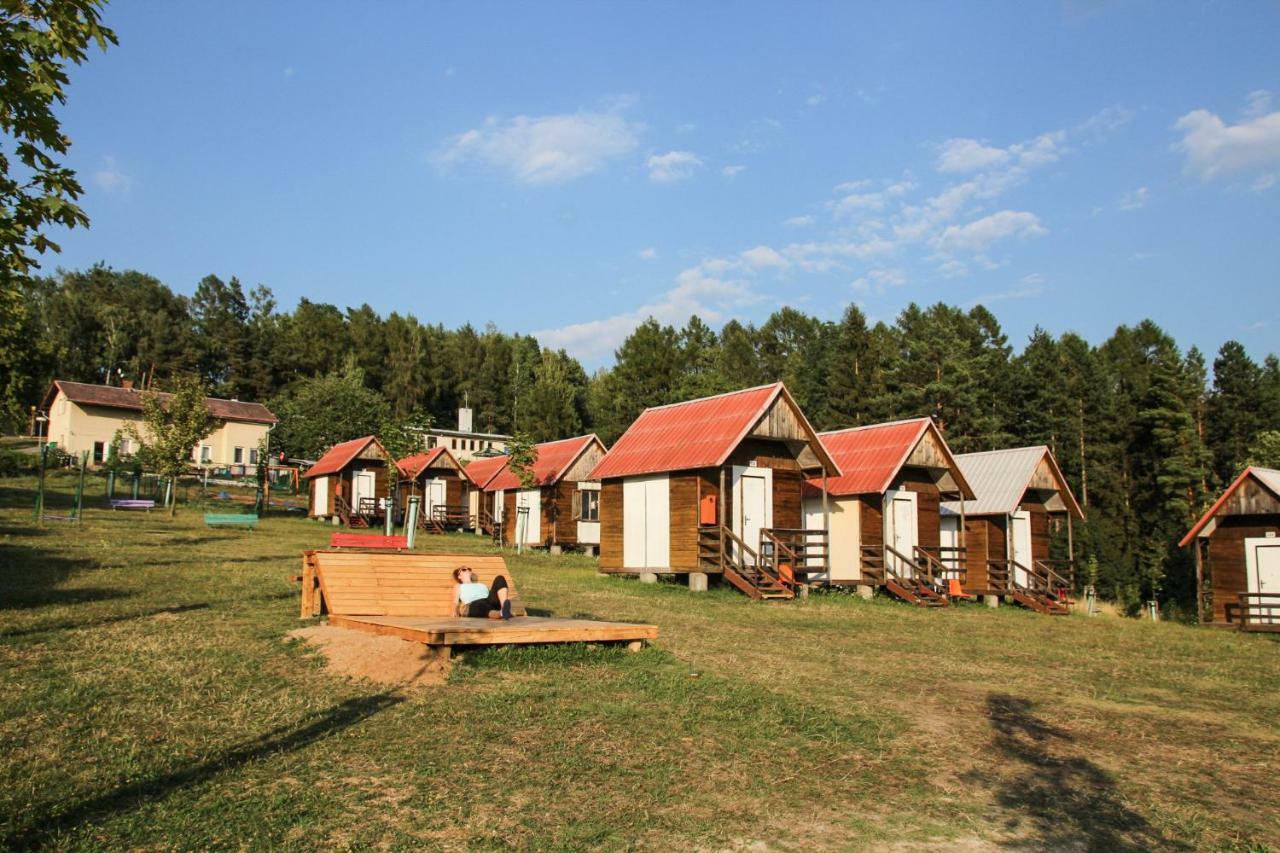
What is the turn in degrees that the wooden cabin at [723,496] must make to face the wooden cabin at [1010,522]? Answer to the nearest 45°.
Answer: approximately 90° to its left

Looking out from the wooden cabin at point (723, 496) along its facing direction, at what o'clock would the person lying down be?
The person lying down is roughly at 2 o'clock from the wooden cabin.

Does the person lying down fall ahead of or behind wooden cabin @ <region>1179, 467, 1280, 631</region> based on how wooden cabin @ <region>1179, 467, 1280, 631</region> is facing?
ahead

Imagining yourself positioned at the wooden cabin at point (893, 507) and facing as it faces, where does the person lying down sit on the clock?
The person lying down is roughly at 2 o'clock from the wooden cabin.

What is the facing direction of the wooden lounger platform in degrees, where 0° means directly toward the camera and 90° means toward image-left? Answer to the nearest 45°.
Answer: approximately 315°

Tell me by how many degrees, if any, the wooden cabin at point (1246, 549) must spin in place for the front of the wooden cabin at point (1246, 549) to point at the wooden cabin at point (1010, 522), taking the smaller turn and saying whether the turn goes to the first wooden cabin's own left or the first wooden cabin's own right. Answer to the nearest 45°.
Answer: approximately 45° to the first wooden cabin's own right

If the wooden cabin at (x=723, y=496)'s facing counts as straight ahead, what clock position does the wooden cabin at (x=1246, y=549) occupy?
the wooden cabin at (x=1246, y=549) is roughly at 10 o'clock from the wooden cabin at (x=723, y=496).

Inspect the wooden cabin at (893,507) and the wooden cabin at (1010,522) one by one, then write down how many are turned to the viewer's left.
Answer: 0

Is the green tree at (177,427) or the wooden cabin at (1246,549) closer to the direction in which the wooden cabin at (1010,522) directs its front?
the wooden cabin

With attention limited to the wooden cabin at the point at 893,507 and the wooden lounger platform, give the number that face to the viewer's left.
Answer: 0
